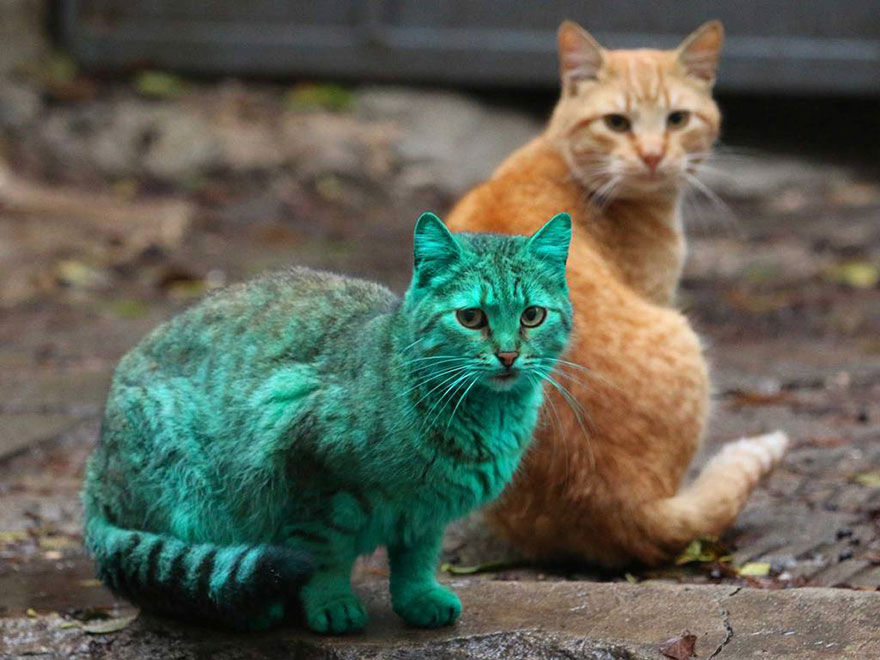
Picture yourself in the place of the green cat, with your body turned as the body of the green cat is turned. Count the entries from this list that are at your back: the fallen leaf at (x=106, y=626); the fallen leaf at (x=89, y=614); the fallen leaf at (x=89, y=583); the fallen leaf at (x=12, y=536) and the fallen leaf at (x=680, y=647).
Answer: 4

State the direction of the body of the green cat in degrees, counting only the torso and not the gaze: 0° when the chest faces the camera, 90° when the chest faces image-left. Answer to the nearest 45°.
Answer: approximately 315°

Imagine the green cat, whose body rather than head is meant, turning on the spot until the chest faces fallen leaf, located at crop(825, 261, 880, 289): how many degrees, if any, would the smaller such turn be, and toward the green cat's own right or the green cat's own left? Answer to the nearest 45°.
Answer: approximately 90° to the green cat's own left

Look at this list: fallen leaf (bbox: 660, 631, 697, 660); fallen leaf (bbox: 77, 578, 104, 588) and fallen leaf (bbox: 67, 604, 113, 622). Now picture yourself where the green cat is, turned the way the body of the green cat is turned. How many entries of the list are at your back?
2

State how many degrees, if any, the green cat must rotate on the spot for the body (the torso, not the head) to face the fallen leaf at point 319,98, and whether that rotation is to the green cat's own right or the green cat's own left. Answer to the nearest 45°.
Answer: approximately 135° to the green cat's own left

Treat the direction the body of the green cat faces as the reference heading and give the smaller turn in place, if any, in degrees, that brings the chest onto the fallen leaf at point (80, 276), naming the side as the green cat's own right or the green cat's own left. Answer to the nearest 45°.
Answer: approximately 135° to the green cat's own left

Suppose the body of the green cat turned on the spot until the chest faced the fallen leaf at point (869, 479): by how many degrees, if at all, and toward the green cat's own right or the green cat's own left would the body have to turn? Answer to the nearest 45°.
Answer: approximately 90° to the green cat's own left

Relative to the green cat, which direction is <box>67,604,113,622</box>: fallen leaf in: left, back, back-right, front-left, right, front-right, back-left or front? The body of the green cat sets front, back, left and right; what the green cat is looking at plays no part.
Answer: back

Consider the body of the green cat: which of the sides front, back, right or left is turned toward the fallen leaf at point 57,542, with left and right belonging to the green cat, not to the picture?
back

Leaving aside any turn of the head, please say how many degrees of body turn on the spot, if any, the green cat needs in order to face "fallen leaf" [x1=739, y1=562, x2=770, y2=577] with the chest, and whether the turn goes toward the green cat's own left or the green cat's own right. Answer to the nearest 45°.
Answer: approximately 90° to the green cat's own left

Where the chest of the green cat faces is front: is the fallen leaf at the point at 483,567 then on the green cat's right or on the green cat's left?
on the green cat's left

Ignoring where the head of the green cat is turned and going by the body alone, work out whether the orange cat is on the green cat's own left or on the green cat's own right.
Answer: on the green cat's own left

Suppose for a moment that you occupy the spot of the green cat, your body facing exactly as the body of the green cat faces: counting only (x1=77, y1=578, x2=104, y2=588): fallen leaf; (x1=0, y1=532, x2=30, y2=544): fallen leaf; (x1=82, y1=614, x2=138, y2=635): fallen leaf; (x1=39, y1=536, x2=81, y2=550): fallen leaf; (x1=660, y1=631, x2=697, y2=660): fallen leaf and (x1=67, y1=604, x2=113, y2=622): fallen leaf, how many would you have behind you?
5

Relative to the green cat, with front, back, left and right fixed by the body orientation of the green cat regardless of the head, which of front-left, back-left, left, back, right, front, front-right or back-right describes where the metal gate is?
back-left

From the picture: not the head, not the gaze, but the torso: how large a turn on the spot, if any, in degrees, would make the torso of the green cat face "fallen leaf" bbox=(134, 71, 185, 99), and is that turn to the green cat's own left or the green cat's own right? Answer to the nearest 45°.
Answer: approximately 135° to the green cat's own left

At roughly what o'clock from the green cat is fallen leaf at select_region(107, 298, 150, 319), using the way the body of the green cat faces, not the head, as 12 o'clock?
The fallen leaf is roughly at 7 o'clock from the green cat.
